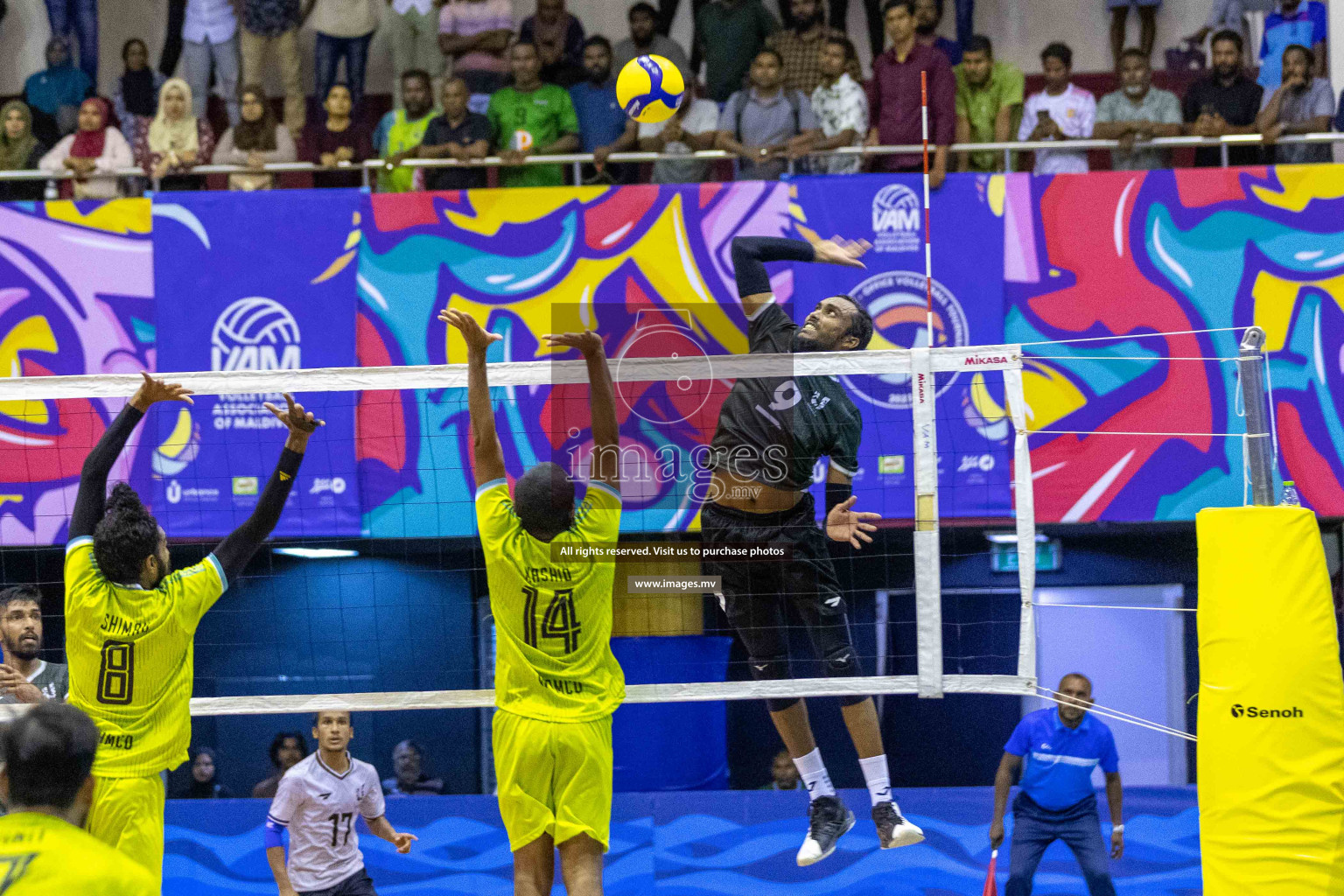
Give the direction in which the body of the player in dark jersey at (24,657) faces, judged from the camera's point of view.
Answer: toward the camera

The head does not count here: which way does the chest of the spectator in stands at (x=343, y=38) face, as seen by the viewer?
toward the camera

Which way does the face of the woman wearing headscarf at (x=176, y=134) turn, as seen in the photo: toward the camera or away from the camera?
toward the camera

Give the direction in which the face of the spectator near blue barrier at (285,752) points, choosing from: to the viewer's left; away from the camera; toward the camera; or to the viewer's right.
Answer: toward the camera

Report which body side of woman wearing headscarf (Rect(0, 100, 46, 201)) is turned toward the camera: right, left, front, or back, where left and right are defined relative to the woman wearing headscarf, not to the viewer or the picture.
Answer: front

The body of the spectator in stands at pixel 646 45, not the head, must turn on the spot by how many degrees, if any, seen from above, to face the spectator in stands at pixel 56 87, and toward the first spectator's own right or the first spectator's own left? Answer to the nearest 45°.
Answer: approximately 90° to the first spectator's own right

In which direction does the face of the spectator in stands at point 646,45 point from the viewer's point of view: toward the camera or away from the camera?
toward the camera

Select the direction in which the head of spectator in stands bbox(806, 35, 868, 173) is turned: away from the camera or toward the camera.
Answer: toward the camera

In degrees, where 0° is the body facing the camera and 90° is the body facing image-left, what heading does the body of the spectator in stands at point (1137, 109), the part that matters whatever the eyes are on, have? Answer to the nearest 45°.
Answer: approximately 0°

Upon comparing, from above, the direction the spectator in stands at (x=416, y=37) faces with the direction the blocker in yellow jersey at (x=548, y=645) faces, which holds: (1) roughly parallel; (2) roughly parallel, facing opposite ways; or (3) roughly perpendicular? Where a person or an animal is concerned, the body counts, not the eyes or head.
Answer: roughly parallel, facing opposite ways

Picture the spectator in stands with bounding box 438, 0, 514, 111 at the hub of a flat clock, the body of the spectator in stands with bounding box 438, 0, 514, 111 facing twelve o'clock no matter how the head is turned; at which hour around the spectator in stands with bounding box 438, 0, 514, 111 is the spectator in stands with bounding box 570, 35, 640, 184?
the spectator in stands with bounding box 570, 35, 640, 184 is roughly at 10 o'clock from the spectator in stands with bounding box 438, 0, 514, 111.

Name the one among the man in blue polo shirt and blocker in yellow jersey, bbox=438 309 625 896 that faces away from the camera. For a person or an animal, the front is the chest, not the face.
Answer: the blocker in yellow jersey

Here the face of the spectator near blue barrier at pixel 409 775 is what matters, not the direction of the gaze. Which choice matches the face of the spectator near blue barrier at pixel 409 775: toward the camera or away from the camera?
toward the camera

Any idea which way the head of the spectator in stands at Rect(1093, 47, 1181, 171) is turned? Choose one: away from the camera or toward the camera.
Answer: toward the camera

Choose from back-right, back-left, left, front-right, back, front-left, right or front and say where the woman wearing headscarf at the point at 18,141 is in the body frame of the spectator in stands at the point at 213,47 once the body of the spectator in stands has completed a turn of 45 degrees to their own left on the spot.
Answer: back-right

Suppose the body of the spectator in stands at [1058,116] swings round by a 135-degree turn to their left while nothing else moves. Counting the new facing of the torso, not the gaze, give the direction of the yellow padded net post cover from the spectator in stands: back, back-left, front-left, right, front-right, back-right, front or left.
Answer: back-right

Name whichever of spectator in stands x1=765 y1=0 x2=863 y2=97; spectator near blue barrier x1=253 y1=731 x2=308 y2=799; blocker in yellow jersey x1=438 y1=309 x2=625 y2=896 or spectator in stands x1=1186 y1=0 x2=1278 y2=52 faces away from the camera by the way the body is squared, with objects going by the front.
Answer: the blocker in yellow jersey
